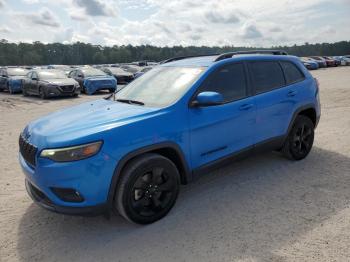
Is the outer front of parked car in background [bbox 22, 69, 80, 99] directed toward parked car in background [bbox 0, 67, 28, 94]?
no

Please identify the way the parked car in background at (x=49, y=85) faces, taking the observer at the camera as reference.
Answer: facing the viewer and to the right of the viewer

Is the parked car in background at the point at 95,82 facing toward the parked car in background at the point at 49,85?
no

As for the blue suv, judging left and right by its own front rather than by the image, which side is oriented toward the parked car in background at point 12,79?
right

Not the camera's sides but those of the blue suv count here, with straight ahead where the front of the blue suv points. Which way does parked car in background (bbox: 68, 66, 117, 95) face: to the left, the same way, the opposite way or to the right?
to the left

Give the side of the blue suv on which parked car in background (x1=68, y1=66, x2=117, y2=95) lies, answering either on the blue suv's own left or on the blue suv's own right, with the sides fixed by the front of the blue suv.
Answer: on the blue suv's own right

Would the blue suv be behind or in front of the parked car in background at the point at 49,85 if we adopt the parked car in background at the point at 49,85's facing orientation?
in front

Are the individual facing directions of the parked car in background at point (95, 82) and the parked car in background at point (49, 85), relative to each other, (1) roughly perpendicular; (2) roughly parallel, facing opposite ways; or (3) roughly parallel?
roughly parallel

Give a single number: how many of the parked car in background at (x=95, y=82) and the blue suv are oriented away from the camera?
0

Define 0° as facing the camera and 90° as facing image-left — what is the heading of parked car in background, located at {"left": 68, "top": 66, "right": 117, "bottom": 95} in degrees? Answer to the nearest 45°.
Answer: approximately 315°

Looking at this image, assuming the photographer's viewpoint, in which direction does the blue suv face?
facing the viewer and to the left of the viewer

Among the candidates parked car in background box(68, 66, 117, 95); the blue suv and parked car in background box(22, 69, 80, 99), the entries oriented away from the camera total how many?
0
